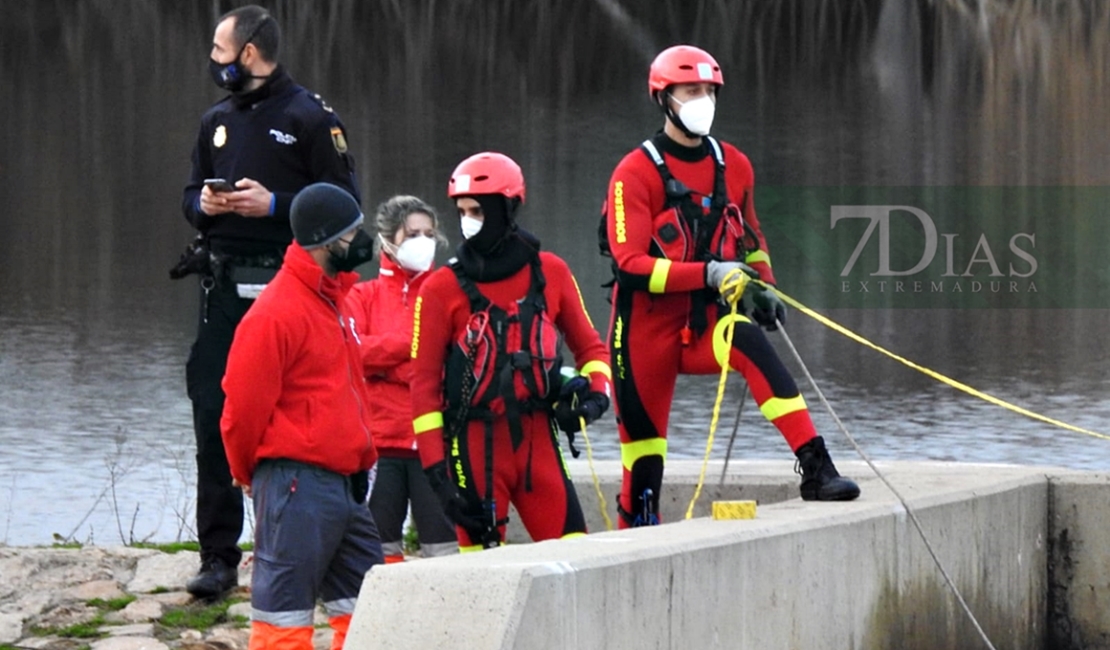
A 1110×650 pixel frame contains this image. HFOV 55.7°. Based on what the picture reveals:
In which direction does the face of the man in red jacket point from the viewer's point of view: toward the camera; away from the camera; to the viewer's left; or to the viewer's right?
to the viewer's right

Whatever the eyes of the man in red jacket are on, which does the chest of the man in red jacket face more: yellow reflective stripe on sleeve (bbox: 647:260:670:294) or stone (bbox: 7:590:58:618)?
the yellow reflective stripe on sleeve

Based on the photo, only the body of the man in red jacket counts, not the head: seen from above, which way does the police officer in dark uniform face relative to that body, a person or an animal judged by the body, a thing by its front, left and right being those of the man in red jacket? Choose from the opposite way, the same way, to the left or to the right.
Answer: to the right

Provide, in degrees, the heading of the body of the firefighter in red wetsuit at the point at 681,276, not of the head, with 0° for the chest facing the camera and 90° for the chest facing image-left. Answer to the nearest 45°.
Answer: approximately 315°

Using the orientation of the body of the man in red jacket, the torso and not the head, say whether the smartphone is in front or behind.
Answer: behind

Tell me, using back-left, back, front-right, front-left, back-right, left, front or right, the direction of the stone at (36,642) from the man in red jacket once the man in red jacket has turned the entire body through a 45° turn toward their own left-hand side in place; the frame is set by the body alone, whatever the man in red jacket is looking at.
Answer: back-left

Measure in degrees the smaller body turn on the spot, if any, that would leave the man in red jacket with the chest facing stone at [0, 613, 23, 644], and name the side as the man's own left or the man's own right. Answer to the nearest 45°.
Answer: approximately 180°
